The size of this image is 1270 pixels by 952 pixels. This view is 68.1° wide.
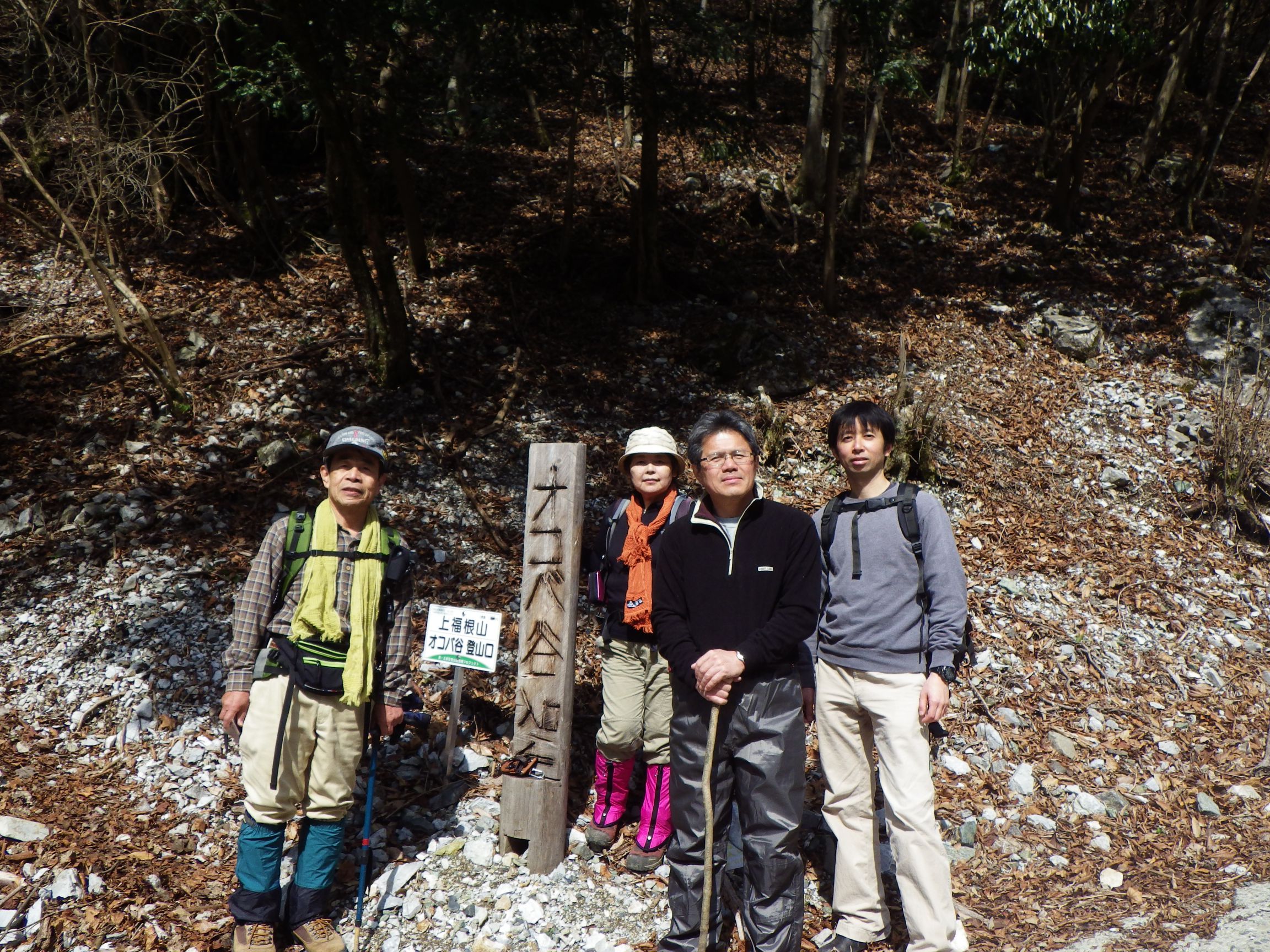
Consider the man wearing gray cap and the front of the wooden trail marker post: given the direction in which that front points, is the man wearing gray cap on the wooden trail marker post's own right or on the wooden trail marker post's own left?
on the wooden trail marker post's own right

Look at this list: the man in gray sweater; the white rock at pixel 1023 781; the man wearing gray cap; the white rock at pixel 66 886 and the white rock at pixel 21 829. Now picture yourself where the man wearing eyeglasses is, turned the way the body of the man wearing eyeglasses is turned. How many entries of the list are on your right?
3

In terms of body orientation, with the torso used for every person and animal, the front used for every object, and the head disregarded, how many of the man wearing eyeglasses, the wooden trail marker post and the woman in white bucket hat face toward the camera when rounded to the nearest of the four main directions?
3

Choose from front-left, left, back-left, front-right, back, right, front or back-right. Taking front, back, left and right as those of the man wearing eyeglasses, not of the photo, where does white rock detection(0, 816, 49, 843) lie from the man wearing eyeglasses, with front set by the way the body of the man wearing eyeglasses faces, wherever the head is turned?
right

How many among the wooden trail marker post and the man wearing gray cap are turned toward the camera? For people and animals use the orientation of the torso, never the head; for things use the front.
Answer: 2

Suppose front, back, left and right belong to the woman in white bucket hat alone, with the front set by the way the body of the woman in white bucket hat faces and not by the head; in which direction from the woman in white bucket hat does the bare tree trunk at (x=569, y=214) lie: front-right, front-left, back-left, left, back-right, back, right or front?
back

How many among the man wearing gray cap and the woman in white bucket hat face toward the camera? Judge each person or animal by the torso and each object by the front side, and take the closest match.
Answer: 2

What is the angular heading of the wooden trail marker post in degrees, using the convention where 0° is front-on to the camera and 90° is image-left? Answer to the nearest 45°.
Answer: approximately 0°

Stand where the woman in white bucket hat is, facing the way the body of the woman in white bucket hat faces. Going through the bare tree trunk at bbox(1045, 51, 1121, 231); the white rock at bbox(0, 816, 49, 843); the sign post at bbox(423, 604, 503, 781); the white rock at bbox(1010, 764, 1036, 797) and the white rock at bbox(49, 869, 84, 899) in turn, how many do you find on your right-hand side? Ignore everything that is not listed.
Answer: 3

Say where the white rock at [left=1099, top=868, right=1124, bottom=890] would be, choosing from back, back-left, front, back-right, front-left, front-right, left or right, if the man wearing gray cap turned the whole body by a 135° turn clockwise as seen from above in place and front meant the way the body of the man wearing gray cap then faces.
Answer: back-right

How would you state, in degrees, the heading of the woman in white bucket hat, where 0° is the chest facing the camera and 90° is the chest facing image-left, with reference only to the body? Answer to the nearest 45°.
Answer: approximately 0°
